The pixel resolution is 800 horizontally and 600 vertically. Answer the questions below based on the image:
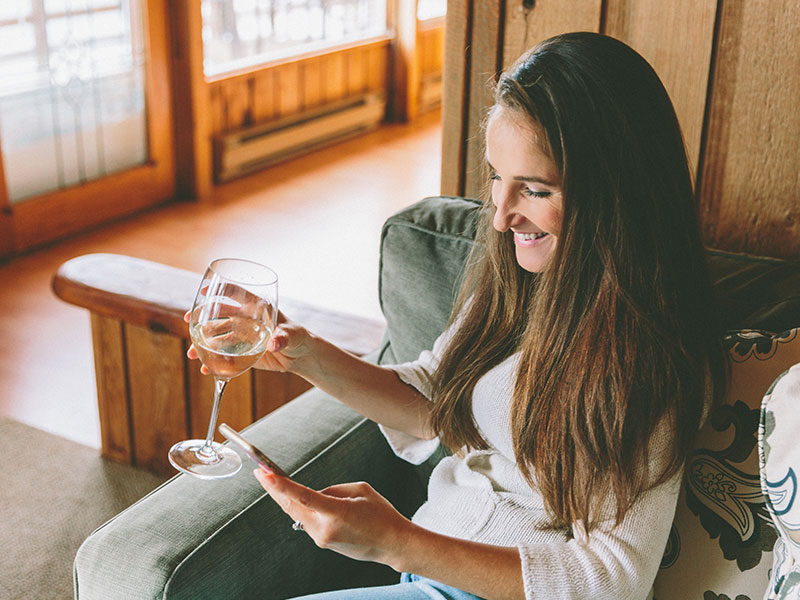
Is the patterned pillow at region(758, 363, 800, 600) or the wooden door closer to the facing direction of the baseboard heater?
the patterned pillow

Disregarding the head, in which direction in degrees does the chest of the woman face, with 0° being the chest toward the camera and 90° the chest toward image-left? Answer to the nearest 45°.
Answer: approximately 45°

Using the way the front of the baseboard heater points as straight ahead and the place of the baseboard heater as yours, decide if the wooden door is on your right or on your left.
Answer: on your right

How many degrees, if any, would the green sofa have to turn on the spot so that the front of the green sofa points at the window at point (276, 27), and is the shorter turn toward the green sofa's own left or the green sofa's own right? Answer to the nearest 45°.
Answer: approximately 135° to the green sofa's own right

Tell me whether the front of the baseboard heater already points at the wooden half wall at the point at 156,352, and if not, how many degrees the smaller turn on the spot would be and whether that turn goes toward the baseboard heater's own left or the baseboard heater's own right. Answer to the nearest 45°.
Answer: approximately 45° to the baseboard heater's own right

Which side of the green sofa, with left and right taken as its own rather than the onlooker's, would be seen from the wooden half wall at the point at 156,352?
right

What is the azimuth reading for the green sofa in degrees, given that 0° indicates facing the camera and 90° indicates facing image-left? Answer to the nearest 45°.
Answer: approximately 45°

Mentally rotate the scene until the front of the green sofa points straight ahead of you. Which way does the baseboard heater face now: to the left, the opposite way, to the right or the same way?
to the left

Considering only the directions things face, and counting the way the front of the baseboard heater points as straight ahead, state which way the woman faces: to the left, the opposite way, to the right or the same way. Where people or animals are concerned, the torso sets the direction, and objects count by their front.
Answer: to the right

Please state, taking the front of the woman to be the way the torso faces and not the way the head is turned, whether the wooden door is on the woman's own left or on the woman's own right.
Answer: on the woman's own right
